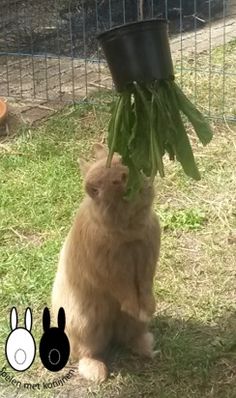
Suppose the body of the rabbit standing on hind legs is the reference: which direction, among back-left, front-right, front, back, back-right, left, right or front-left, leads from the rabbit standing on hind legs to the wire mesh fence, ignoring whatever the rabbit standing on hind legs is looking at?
back-left

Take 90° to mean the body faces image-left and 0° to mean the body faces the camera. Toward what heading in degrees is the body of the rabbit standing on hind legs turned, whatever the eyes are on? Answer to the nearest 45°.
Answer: approximately 315°
